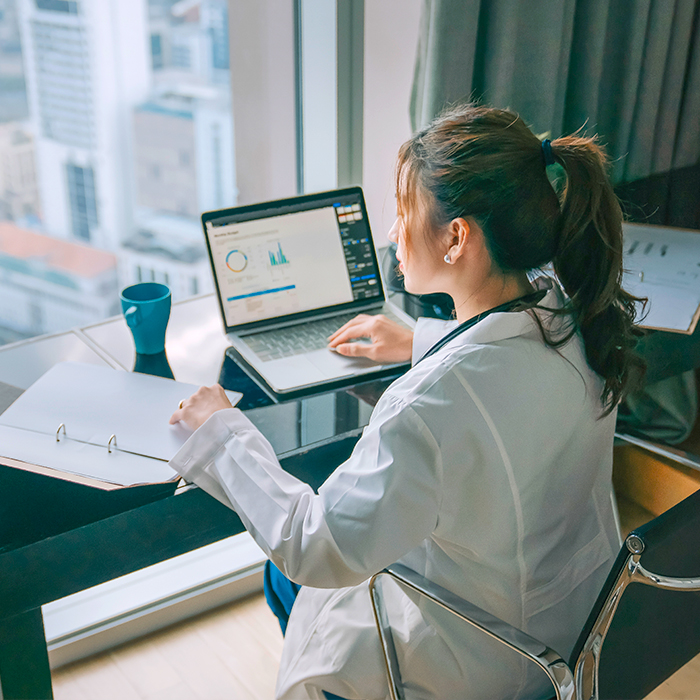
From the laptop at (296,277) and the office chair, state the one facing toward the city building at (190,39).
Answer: the office chair

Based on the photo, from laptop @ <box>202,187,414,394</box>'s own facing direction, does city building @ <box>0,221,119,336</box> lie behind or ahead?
behind

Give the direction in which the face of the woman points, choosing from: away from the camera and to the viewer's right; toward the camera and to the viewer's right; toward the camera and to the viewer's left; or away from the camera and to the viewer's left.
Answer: away from the camera and to the viewer's left

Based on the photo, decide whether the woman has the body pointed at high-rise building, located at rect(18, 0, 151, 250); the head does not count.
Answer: yes

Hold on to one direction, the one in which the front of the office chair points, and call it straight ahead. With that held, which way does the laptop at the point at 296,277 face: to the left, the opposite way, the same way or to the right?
the opposite way

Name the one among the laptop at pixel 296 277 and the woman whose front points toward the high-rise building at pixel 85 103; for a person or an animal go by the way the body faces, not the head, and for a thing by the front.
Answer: the woman

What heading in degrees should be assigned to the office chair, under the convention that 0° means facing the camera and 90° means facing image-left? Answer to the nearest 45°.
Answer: approximately 135°

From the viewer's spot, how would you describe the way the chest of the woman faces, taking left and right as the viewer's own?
facing away from the viewer and to the left of the viewer

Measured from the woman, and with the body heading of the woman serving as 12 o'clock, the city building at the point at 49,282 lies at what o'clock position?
The city building is roughly at 12 o'clock from the woman.

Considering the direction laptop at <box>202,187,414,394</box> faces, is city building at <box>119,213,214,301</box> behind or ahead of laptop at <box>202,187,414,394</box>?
behind

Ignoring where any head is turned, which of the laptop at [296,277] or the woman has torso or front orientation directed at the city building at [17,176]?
the woman
